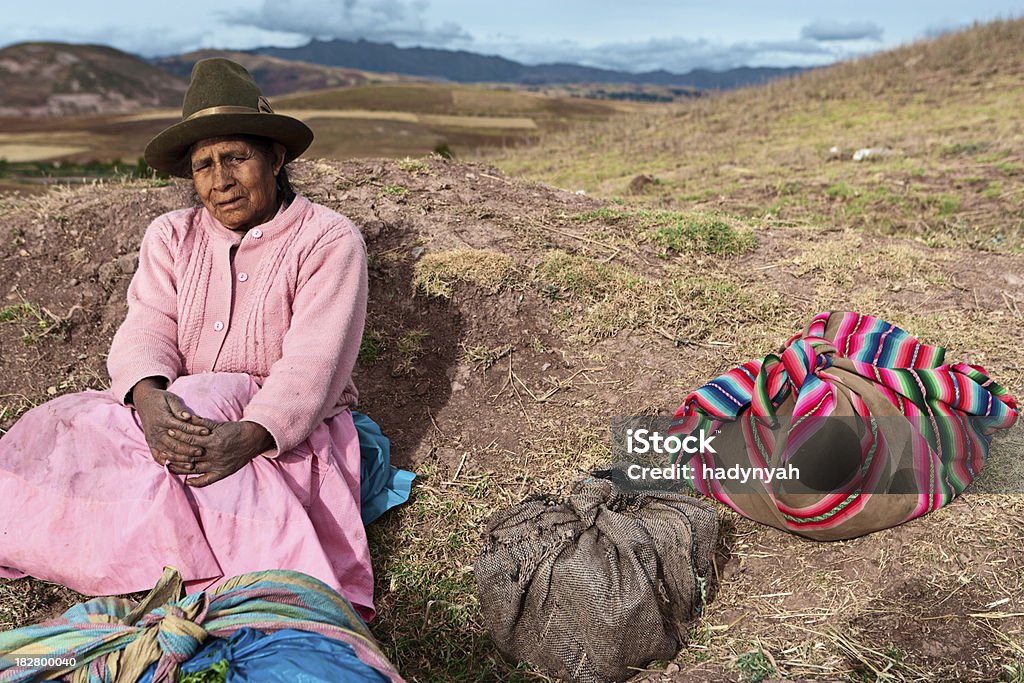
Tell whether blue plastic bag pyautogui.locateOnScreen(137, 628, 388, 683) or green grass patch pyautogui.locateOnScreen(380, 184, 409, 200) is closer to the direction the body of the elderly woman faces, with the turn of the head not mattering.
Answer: the blue plastic bag

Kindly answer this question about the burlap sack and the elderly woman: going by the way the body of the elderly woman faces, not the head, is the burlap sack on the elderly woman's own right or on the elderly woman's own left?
on the elderly woman's own left

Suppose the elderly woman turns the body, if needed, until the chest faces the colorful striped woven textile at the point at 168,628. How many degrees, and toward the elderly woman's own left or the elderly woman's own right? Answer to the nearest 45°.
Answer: approximately 45° to the elderly woman's own left

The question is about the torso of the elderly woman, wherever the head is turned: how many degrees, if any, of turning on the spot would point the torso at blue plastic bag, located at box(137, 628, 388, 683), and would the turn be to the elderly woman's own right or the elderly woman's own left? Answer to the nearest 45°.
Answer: approximately 45° to the elderly woman's own left

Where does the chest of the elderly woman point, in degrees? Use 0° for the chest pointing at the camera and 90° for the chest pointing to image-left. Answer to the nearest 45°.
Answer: approximately 45°

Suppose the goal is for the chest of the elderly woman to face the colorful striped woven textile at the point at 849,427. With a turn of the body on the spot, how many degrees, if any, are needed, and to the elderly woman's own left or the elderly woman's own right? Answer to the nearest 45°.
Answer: approximately 135° to the elderly woman's own left
